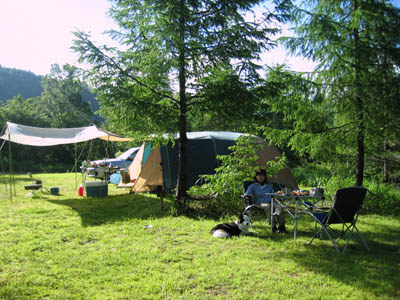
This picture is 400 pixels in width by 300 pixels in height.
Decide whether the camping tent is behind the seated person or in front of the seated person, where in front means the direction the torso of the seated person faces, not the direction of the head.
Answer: behind

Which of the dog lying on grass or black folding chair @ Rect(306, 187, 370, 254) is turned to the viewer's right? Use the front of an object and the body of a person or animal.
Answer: the dog lying on grass

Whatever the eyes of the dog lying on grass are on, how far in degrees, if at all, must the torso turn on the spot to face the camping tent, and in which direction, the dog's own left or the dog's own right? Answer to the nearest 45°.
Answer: approximately 90° to the dog's own left

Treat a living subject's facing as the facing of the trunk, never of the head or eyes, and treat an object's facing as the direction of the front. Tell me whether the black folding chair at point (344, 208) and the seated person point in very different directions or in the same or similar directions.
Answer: very different directions

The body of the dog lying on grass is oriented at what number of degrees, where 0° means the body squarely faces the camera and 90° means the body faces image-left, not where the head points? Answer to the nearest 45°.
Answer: approximately 270°

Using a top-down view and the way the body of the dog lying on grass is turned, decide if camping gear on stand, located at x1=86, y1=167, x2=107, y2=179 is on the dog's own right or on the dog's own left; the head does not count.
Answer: on the dog's own left

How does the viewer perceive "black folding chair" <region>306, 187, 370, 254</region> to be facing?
facing away from the viewer and to the left of the viewer

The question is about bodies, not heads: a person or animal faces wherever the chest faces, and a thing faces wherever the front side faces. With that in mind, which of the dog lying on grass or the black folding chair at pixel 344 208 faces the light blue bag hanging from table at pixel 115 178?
the black folding chair

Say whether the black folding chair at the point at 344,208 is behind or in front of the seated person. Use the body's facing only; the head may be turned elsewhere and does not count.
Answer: in front

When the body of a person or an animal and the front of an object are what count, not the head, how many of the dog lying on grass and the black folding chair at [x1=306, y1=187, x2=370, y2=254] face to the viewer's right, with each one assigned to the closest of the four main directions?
1
